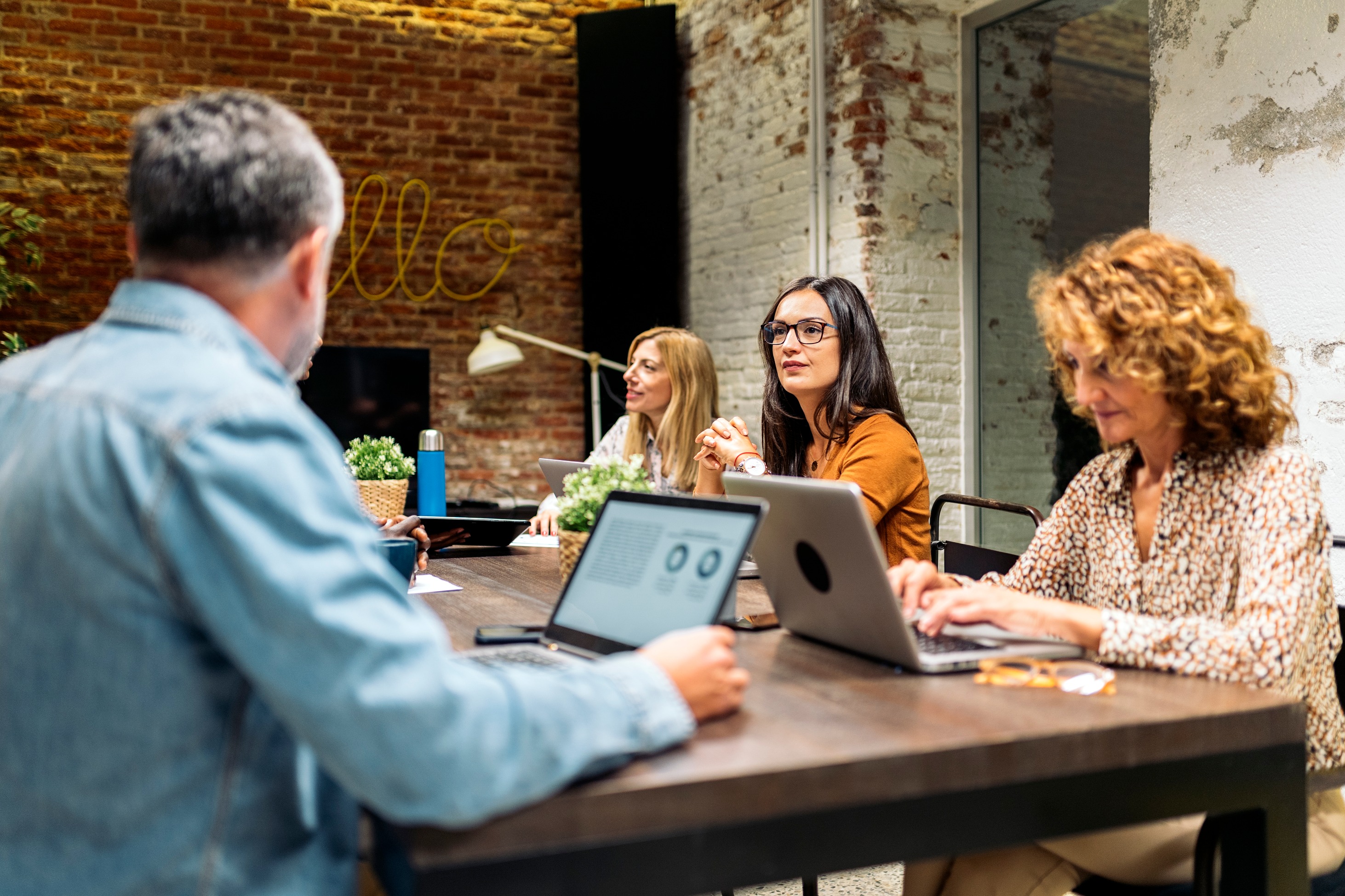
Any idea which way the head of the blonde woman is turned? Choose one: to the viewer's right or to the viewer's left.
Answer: to the viewer's left

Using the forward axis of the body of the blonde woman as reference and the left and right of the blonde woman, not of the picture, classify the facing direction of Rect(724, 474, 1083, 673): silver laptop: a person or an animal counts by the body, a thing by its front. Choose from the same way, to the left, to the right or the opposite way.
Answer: the opposite way

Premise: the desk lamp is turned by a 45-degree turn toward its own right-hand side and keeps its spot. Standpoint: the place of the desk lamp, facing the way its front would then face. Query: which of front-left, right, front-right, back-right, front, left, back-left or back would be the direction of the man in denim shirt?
back-left

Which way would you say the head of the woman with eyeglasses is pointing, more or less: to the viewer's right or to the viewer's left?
to the viewer's left

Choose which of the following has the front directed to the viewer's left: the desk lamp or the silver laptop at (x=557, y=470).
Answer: the desk lamp

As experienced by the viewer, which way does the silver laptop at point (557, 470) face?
facing away from the viewer and to the right of the viewer

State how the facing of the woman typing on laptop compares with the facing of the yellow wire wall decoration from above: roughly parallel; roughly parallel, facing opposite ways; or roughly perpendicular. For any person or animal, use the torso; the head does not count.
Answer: roughly perpendicular

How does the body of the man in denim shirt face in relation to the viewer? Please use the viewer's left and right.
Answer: facing away from the viewer and to the right of the viewer

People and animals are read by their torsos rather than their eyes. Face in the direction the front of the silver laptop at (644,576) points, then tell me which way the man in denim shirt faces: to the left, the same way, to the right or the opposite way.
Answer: the opposite way
